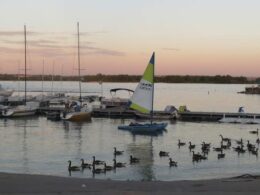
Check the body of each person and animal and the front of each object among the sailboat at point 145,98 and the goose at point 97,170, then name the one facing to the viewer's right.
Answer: the sailboat

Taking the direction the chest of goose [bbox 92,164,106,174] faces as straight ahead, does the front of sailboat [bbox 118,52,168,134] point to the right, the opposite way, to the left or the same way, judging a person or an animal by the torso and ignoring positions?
the opposite way

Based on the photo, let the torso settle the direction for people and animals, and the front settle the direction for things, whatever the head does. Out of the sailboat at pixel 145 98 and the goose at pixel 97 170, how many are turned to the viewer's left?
1

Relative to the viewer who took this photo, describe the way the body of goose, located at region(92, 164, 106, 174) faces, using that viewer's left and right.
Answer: facing to the left of the viewer

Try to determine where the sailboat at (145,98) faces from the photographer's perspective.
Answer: facing to the right of the viewer

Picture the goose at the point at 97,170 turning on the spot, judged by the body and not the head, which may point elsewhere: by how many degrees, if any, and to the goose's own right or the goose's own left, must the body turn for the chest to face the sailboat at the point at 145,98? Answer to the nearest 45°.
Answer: approximately 90° to the goose's own right

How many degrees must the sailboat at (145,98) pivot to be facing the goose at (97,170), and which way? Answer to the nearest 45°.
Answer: approximately 90° to its right
